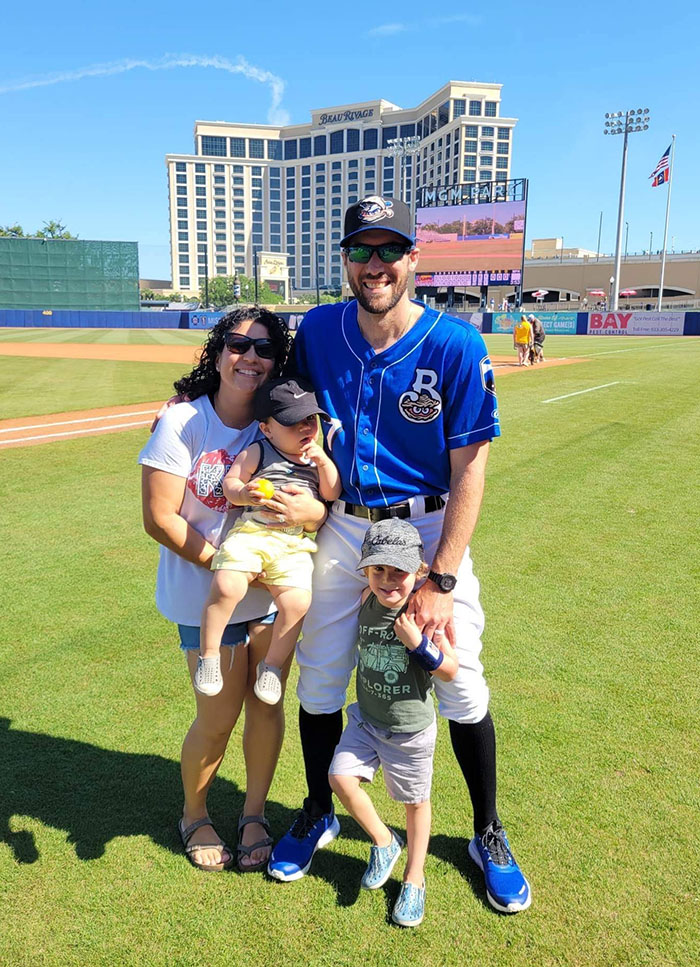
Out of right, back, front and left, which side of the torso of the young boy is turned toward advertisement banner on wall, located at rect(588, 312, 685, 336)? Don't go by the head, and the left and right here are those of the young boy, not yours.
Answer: back

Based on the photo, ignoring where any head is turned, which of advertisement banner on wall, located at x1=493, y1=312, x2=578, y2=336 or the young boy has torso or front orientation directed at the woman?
the advertisement banner on wall

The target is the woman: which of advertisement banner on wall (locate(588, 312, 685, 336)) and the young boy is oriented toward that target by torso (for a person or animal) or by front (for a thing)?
the advertisement banner on wall

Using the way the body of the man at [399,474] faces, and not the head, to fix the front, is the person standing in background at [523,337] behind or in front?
behind

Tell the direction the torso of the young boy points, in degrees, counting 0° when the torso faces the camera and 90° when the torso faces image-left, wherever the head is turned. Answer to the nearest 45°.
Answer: approximately 0°

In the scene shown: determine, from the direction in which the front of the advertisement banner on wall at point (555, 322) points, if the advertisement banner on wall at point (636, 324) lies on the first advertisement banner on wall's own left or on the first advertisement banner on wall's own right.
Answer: on the first advertisement banner on wall's own left

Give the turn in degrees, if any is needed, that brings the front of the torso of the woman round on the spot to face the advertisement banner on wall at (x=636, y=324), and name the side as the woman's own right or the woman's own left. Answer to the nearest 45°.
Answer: approximately 135° to the woman's own left

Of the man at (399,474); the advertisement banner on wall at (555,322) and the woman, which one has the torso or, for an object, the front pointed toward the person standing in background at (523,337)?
the advertisement banner on wall
